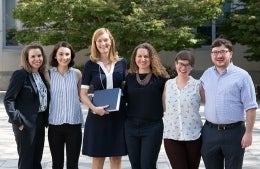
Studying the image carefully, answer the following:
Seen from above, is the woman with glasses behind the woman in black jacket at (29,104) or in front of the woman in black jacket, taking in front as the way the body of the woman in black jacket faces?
in front

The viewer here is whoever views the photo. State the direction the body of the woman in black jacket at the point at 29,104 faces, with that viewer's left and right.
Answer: facing the viewer and to the right of the viewer

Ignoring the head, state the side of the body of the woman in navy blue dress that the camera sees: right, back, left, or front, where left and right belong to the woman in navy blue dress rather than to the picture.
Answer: front

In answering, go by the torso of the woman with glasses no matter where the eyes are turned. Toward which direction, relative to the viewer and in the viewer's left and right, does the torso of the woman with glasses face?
facing the viewer

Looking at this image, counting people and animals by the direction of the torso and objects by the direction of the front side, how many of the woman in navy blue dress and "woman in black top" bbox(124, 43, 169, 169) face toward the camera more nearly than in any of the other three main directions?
2

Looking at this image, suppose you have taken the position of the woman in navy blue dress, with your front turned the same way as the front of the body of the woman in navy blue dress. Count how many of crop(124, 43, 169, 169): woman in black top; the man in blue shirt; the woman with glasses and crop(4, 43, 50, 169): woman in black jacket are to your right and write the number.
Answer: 1

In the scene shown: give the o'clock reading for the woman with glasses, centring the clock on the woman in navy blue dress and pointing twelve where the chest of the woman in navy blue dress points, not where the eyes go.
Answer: The woman with glasses is roughly at 10 o'clock from the woman in navy blue dress.

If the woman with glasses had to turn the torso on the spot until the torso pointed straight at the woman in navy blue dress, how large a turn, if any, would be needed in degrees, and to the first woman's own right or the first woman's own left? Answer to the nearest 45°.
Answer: approximately 90° to the first woman's own right

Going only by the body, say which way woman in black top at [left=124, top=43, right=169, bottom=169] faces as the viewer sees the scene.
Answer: toward the camera

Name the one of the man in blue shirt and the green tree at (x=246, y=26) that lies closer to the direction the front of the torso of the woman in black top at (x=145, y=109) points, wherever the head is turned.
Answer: the man in blue shirt

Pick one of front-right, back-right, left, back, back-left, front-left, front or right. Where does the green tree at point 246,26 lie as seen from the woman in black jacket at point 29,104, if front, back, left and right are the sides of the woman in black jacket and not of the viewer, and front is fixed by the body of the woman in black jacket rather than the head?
left

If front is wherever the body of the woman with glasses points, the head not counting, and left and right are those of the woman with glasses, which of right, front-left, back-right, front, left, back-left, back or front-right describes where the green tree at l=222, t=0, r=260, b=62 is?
back
